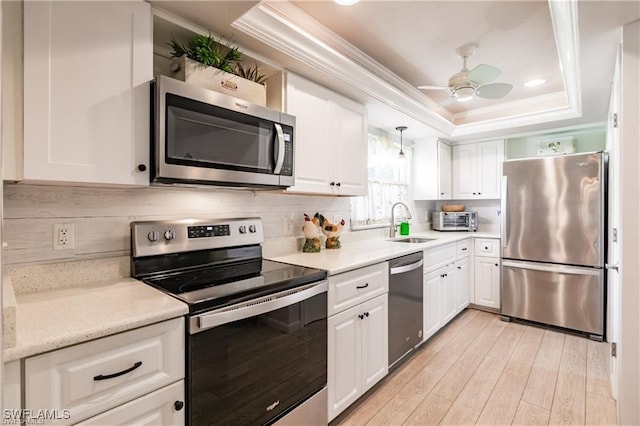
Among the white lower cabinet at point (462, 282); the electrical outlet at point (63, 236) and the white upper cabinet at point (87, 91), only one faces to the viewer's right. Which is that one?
the white lower cabinet

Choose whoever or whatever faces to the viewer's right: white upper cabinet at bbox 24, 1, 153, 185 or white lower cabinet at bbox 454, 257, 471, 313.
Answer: the white lower cabinet

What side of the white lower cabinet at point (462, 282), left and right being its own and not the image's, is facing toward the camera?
right

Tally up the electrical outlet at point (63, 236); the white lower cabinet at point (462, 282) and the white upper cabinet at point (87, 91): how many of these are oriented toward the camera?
2

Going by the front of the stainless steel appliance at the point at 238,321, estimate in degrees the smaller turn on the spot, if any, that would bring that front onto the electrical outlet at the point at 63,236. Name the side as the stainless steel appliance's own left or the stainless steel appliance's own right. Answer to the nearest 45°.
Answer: approximately 135° to the stainless steel appliance's own right

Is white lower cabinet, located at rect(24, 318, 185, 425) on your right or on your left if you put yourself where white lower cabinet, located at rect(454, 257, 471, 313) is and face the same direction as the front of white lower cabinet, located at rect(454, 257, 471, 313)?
on your right
